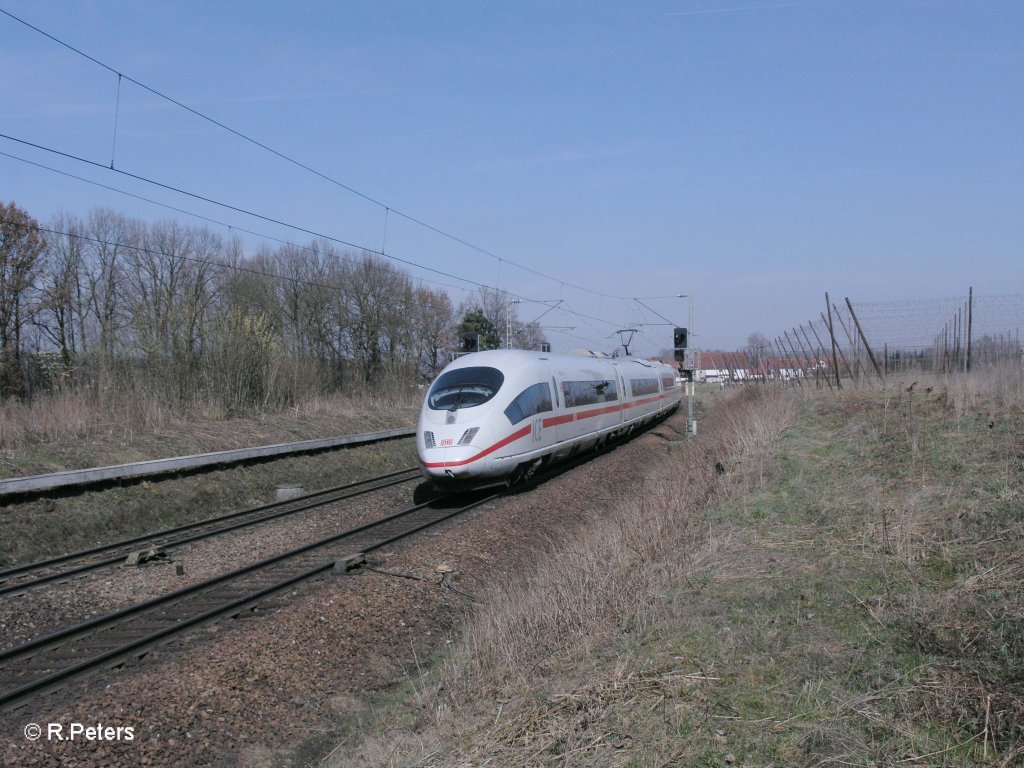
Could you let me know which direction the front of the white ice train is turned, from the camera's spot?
facing the viewer and to the left of the viewer

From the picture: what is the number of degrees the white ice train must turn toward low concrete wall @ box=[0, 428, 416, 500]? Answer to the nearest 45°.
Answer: approximately 45° to its right

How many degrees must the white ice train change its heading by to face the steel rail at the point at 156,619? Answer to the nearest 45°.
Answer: approximately 45° to its left

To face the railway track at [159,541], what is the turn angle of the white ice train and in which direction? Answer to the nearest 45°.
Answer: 0° — it already faces it
